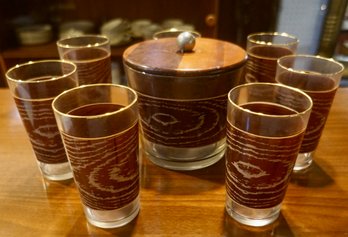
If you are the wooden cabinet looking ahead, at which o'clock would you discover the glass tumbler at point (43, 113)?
The glass tumbler is roughly at 12 o'clock from the wooden cabinet.

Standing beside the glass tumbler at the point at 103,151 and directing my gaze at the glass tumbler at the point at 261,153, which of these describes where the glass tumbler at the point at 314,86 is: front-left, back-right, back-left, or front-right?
front-left

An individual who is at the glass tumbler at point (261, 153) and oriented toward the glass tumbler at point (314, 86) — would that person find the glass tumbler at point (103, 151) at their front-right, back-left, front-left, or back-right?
back-left

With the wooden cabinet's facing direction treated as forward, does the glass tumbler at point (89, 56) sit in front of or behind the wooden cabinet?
in front

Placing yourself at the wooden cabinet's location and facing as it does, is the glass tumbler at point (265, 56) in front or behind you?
in front

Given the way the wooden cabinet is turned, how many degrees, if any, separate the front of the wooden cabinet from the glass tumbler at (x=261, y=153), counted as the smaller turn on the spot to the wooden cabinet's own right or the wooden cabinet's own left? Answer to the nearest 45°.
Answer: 0° — it already faces it

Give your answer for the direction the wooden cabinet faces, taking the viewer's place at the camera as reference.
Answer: facing the viewer

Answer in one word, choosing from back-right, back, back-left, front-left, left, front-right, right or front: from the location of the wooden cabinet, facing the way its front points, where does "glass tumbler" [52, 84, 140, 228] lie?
front
